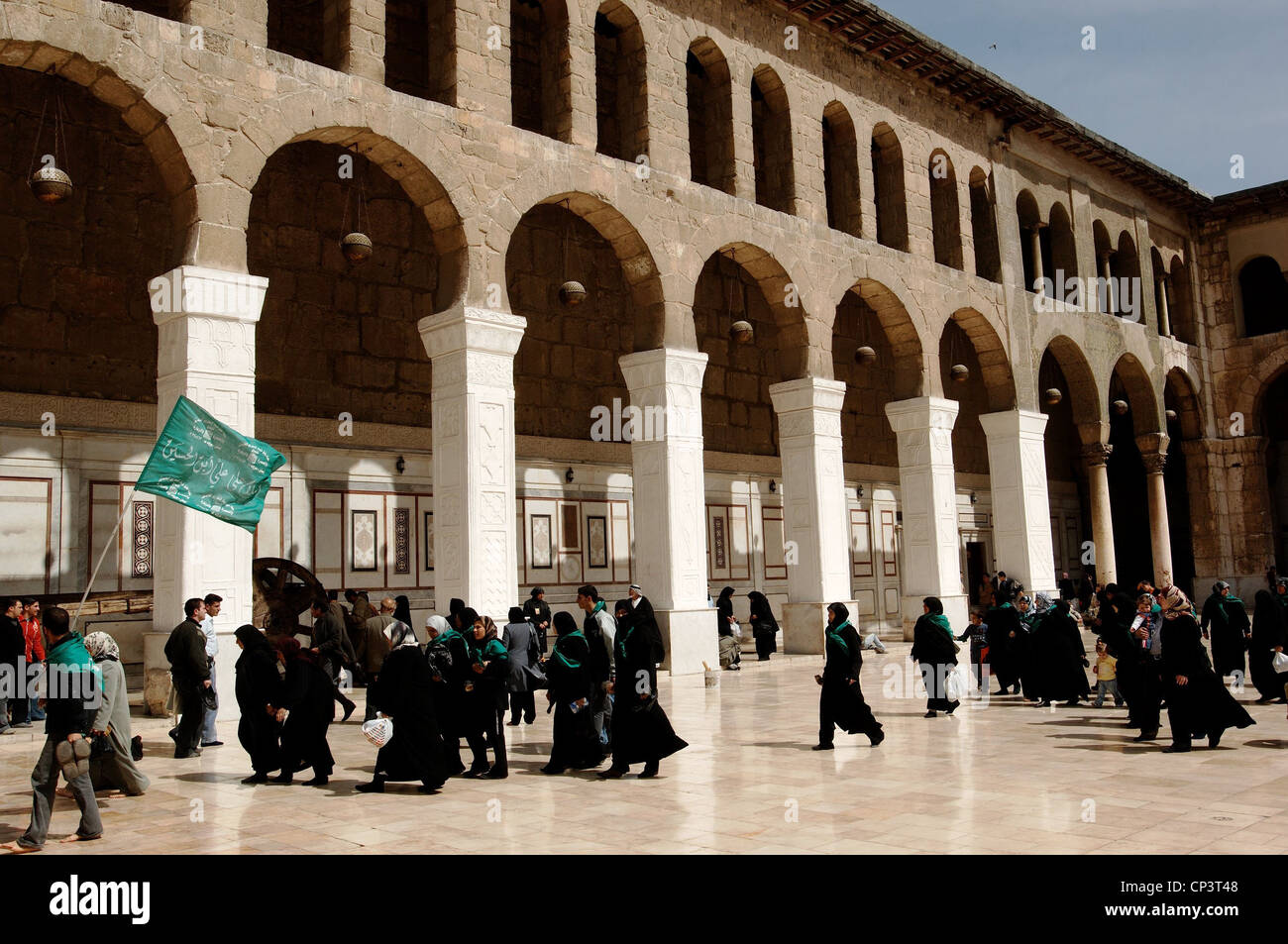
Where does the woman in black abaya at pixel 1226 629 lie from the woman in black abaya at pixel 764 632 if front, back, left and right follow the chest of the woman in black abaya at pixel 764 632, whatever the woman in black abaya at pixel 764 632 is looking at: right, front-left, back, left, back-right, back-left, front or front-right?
back-left

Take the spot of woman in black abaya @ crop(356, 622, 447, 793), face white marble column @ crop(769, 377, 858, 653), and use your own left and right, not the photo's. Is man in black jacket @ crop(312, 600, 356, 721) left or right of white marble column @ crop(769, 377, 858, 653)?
left

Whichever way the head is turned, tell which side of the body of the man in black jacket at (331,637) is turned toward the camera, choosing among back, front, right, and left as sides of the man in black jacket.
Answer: left

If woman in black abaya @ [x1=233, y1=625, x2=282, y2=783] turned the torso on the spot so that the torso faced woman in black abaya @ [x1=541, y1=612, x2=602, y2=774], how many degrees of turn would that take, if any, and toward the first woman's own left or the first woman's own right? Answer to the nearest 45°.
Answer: approximately 180°

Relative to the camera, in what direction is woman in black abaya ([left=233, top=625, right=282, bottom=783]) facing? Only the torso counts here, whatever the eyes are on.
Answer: to the viewer's left

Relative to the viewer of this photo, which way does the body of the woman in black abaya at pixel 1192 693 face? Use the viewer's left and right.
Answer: facing to the left of the viewer

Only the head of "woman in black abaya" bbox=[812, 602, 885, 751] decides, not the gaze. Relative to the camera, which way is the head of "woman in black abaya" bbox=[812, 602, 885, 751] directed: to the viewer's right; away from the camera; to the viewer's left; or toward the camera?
to the viewer's left
